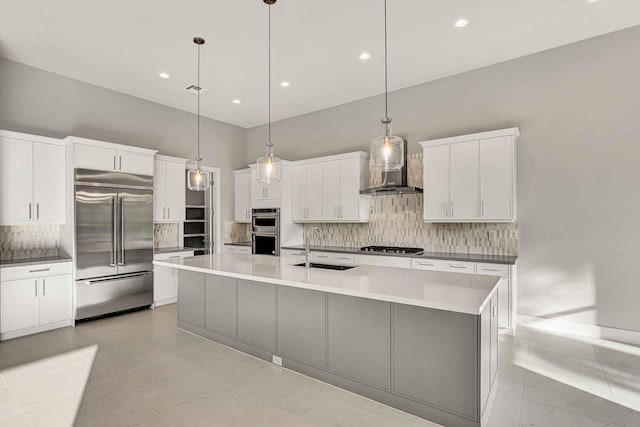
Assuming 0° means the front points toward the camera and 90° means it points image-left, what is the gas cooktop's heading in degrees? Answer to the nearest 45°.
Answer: approximately 45°

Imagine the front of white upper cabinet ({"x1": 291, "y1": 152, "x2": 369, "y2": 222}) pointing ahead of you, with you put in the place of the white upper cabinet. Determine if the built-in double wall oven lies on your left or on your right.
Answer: on your right

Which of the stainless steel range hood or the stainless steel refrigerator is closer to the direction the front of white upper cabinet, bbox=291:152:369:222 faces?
the stainless steel refrigerator

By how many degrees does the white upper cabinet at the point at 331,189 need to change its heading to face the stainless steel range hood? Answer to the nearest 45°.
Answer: approximately 90° to its left

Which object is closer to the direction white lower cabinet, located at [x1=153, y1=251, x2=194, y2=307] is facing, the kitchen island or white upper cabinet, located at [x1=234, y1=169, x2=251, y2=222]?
the kitchen island

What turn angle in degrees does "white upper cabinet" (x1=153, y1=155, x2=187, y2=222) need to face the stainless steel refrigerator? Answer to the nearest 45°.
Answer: approximately 90° to its right

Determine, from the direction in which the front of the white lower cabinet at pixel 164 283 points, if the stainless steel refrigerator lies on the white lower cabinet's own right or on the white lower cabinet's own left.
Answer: on the white lower cabinet's own right

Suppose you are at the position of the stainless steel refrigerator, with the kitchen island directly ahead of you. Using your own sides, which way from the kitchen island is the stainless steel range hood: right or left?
left
